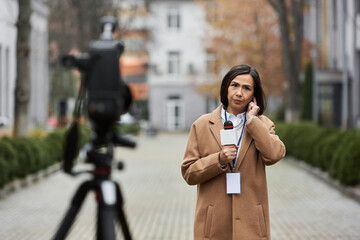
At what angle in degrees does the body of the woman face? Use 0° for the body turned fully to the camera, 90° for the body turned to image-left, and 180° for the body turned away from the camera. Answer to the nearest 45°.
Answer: approximately 0°

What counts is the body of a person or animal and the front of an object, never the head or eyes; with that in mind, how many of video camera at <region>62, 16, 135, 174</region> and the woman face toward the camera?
1

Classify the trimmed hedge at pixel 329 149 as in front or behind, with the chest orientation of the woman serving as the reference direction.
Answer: behind

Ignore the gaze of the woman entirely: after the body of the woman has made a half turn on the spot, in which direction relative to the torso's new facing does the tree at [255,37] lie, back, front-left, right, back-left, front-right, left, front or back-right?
front

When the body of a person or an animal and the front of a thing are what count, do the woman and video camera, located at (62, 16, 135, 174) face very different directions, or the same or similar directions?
very different directions

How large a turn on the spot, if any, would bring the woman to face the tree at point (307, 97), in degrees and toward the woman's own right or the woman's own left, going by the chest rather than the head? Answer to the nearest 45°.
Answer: approximately 180°

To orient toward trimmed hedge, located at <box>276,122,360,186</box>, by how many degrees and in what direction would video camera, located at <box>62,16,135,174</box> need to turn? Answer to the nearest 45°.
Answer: approximately 45° to its right

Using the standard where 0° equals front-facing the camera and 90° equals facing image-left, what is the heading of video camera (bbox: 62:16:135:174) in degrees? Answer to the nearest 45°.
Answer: approximately 180°

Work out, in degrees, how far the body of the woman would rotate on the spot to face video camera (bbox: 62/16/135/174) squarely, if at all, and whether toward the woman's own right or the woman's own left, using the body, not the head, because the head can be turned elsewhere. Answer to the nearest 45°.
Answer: approximately 45° to the woman's own right
